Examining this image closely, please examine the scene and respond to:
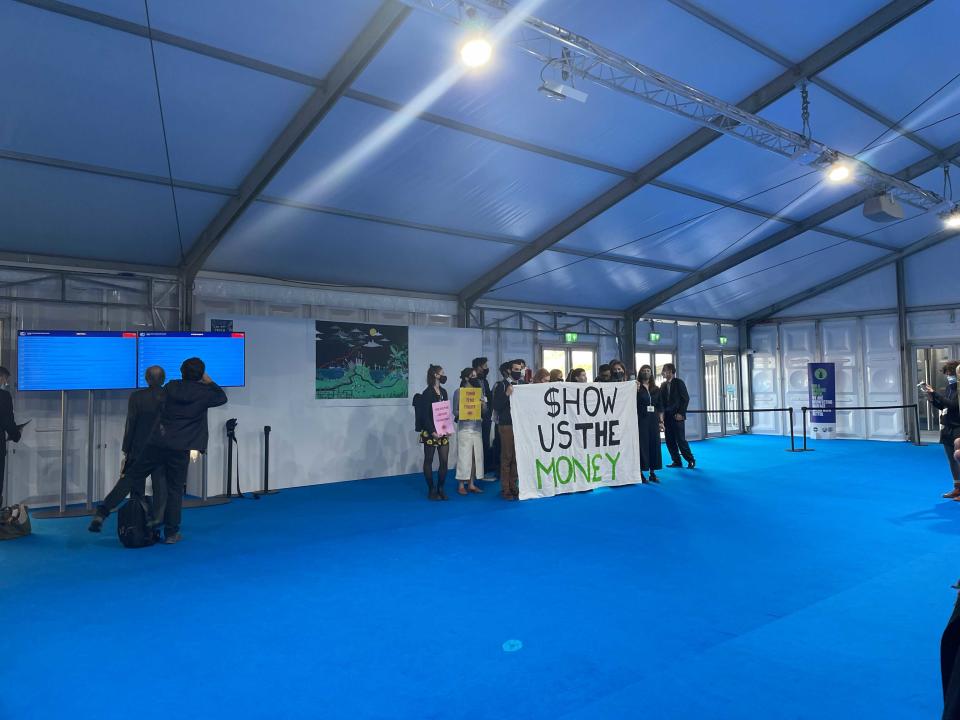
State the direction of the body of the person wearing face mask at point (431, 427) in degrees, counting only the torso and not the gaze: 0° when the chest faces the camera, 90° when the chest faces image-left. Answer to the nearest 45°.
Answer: approximately 315°

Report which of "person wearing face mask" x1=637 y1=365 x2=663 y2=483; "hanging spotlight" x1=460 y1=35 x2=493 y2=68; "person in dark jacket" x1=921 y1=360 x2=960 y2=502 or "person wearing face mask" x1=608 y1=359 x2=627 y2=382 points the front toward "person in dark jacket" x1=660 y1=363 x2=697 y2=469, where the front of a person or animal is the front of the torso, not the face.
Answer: "person in dark jacket" x1=921 y1=360 x2=960 y2=502

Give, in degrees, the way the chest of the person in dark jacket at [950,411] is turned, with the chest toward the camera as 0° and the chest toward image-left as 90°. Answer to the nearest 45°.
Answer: approximately 90°

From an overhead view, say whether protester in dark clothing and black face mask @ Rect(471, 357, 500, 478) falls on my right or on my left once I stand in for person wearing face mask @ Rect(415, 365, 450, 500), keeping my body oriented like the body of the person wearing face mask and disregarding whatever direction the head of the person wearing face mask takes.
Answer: on my left

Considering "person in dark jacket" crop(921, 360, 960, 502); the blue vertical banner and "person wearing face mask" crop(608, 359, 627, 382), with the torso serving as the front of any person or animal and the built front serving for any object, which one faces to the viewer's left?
the person in dark jacket

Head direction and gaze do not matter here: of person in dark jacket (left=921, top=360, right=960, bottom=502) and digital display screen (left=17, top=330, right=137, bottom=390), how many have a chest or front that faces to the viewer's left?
1

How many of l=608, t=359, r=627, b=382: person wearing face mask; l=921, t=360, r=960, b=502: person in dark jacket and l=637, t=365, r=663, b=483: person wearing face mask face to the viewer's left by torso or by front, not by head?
1

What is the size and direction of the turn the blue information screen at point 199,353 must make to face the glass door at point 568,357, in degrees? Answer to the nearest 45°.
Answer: approximately 90° to its left

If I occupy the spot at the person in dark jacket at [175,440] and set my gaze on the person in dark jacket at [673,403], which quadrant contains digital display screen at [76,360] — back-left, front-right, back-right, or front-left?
back-left

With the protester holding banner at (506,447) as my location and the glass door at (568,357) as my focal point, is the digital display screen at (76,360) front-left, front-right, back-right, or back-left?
back-left

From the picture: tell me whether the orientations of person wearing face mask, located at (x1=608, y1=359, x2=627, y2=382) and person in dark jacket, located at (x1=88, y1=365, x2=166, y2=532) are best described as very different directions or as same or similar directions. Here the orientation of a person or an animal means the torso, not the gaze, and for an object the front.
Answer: very different directions

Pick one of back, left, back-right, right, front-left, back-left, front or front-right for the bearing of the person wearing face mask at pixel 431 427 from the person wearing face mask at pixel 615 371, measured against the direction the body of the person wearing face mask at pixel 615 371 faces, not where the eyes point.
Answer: front-right

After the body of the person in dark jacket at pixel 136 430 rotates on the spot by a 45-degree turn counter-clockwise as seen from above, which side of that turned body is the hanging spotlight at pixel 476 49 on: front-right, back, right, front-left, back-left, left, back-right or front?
back-right
